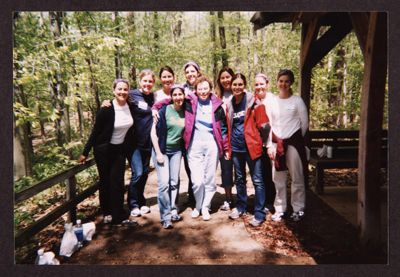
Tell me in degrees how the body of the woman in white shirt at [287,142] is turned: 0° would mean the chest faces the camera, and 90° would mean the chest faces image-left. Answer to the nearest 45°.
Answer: approximately 0°

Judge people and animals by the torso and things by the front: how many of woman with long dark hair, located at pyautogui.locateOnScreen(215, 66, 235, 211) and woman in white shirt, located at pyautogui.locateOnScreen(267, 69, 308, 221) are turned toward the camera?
2

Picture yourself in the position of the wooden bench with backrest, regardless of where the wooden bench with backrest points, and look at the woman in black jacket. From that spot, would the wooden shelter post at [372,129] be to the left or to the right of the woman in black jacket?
left

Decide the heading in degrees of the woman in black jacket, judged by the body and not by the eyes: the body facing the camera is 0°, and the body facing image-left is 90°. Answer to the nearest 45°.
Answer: approximately 315°

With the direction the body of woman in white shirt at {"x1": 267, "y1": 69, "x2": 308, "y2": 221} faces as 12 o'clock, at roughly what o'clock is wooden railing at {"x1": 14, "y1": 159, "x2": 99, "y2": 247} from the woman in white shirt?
The wooden railing is roughly at 2 o'clock from the woman in white shirt.

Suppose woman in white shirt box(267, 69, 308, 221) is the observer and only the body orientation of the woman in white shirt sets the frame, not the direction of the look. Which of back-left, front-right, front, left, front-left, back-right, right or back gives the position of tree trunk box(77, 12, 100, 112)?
right

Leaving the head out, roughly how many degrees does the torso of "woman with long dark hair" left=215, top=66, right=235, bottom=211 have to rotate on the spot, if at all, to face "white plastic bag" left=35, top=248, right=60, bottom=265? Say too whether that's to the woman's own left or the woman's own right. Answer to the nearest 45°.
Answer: approximately 45° to the woman's own right

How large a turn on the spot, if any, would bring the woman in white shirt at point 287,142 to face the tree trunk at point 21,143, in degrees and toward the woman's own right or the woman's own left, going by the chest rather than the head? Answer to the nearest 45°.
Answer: approximately 90° to the woman's own right

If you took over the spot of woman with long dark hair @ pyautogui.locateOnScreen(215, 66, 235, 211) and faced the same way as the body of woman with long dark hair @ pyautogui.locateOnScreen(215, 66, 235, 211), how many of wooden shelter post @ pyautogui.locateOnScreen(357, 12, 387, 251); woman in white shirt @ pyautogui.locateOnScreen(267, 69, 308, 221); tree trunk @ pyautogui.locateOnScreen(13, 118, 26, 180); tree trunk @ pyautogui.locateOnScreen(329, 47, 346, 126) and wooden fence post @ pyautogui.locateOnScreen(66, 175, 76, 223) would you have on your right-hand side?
2
